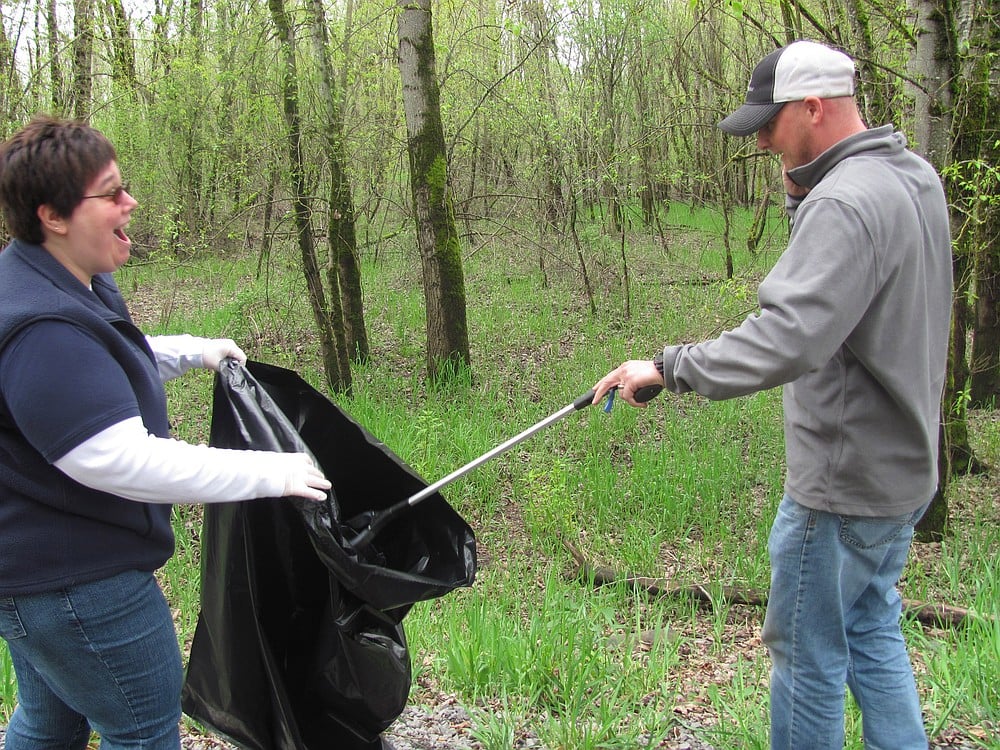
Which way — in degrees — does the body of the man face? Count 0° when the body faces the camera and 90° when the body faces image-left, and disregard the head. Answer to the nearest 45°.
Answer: approximately 90°

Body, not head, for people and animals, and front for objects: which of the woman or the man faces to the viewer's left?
the man

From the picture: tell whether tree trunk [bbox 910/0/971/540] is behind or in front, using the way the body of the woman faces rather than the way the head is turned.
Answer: in front

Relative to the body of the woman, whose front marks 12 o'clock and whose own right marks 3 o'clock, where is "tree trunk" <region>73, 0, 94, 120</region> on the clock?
The tree trunk is roughly at 9 o'clock from the woman.

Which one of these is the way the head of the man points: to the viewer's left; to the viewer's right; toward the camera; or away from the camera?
to the viewer's left

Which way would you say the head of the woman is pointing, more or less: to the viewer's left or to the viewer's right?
to the viewer's right

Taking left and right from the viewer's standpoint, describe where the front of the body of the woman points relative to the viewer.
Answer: facing to the right of the viewer

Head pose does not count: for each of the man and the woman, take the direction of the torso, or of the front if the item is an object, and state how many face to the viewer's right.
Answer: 1

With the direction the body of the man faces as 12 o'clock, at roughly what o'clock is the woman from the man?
The woman is roughly at 11 o'clock from the man.
